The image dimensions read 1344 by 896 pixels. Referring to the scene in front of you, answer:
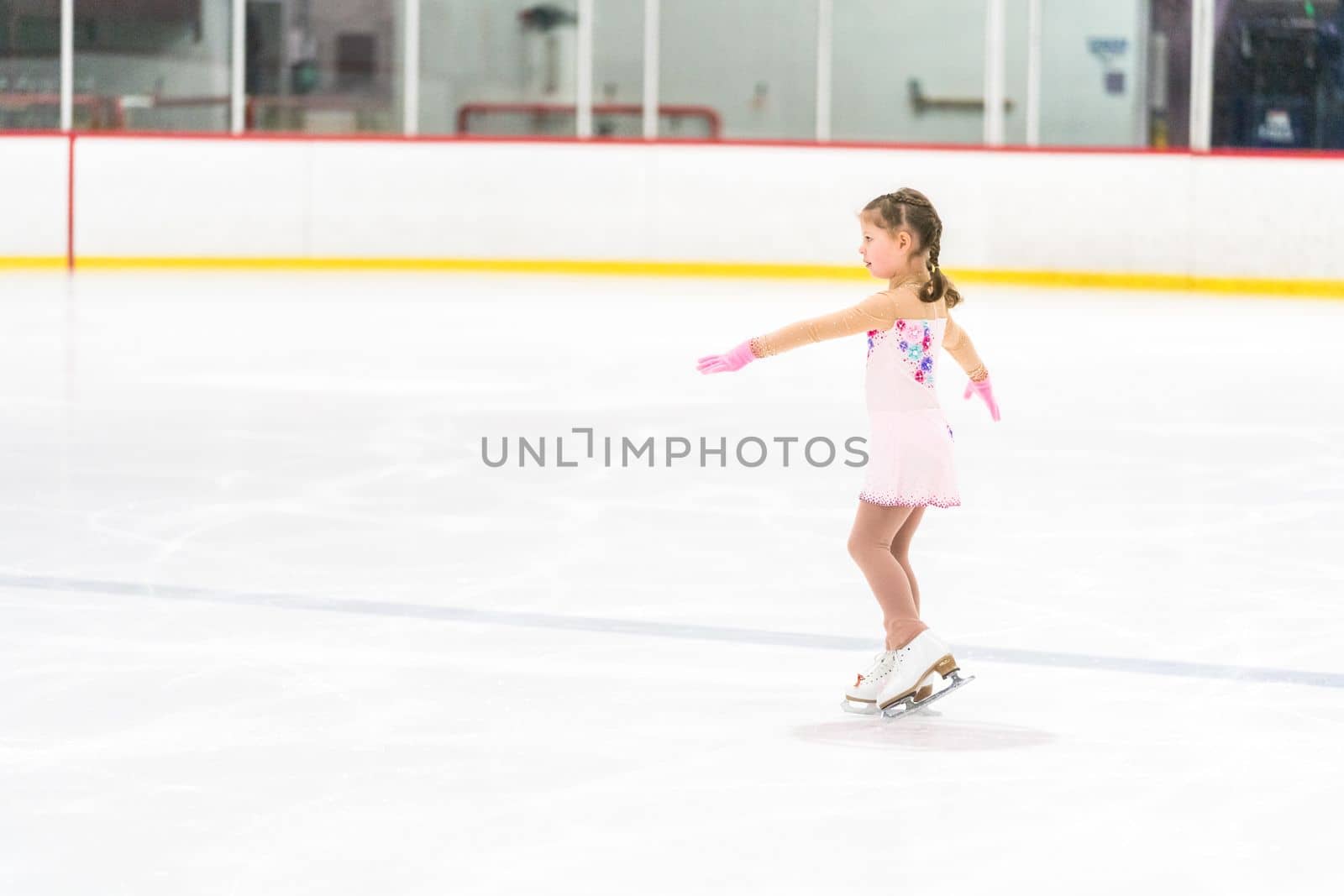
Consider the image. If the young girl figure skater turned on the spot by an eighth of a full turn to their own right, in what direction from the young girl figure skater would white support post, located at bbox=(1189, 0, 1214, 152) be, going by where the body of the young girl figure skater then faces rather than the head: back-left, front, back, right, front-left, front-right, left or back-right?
front-right

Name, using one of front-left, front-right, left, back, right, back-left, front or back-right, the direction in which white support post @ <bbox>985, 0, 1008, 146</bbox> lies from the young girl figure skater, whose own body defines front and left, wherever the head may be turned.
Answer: right

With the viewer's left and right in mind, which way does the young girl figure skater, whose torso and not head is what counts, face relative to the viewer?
facing to the left of the viewer

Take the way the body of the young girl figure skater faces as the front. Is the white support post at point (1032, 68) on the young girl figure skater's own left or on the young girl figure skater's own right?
on the young girl figure skater's own right

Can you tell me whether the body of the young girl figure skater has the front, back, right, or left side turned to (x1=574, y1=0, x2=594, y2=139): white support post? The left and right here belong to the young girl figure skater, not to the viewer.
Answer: right

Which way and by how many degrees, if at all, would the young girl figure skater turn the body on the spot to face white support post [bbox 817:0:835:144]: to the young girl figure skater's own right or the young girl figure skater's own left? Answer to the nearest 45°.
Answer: approximately 90° to the young girl figure skater's own right

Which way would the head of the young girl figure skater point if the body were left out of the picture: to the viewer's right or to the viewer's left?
to the viewer's left
